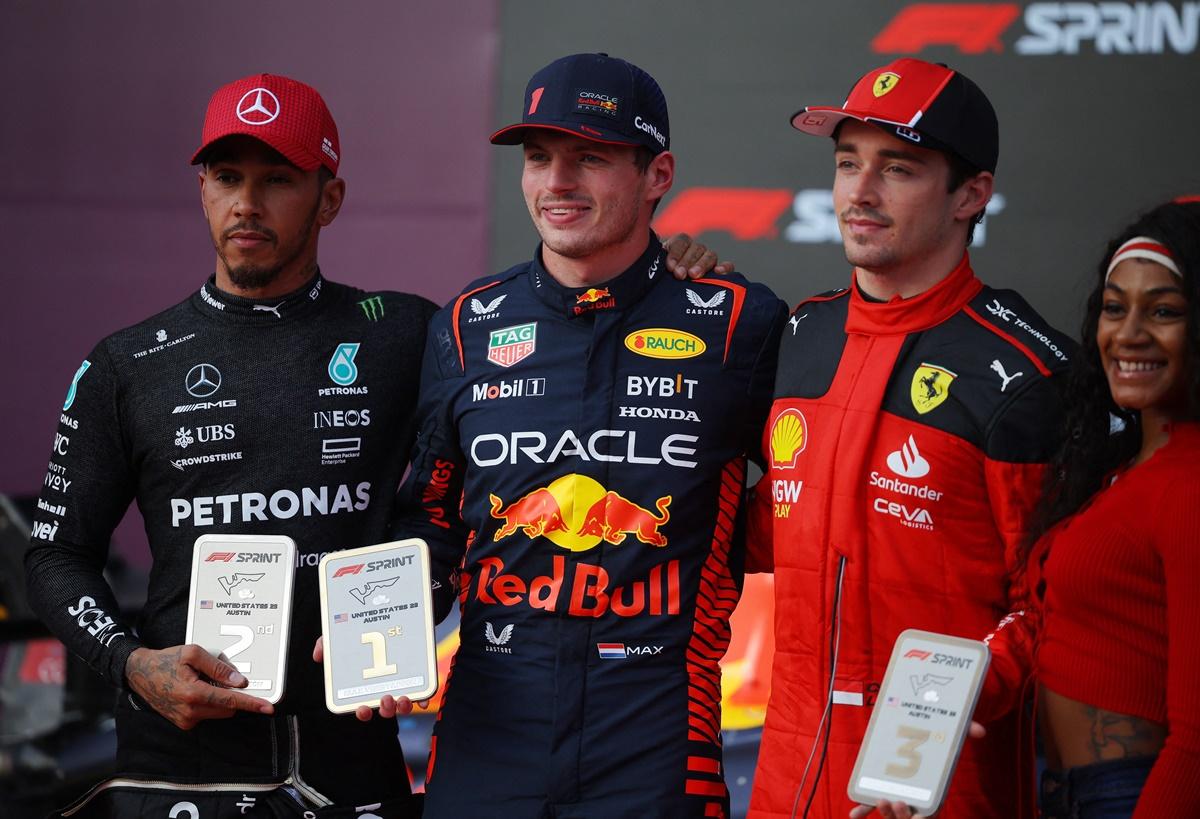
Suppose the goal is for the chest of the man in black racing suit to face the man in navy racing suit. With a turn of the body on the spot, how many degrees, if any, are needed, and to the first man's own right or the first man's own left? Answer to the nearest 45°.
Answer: approximately 45° to the first man's own left

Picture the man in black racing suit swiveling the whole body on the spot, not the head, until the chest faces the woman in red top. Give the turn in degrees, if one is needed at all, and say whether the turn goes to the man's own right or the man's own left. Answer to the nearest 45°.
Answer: approximately 45° to the man's own left

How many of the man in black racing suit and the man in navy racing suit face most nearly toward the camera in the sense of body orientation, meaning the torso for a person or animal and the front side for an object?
2

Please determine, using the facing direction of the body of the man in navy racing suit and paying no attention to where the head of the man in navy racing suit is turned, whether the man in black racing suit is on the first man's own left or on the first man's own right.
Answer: on the first man's own right

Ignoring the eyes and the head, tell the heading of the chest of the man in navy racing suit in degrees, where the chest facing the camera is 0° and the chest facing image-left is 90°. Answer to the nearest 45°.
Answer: approximately 0°

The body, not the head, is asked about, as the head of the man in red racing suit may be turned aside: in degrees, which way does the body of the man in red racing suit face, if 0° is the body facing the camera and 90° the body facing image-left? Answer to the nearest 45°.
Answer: approximately 45°
